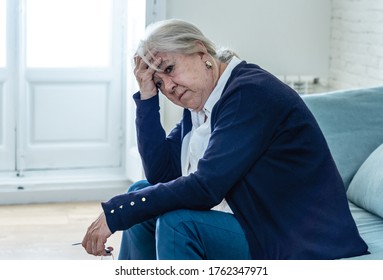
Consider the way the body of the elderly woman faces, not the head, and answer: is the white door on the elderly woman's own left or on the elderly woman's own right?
on the elderly woman's own right

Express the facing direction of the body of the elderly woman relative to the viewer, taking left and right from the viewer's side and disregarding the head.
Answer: facing the viewer and to the left of the viewer

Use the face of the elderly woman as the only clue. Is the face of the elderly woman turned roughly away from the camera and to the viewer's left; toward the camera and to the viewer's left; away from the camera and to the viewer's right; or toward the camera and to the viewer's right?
toward the camera and to the viewer's left
